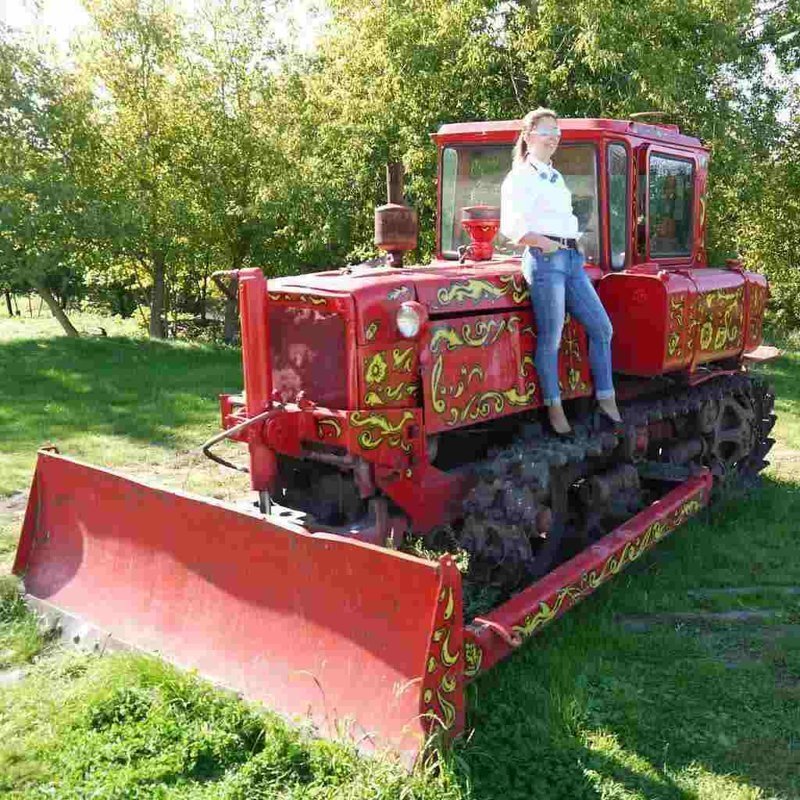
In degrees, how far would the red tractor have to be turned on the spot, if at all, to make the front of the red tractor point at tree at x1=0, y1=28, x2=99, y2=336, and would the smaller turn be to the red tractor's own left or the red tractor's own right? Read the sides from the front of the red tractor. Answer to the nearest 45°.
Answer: approximately 90° to the red tractor's own right

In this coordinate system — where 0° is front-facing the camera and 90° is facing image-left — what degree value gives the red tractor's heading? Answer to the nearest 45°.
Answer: approximately 45°

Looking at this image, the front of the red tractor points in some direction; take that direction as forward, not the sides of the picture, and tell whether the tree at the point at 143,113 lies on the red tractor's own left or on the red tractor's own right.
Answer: on the red tractor's own right

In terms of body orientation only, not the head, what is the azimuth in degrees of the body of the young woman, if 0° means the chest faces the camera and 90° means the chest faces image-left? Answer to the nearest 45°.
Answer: approximately 315°

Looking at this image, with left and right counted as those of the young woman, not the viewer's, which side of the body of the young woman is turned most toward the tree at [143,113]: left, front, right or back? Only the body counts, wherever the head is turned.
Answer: back

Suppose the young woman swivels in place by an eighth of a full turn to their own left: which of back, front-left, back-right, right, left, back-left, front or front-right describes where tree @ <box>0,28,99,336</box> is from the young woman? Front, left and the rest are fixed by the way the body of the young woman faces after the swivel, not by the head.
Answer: back-left

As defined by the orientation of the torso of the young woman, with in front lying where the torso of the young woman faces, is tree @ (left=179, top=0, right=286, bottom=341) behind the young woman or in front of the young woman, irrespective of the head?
behind
